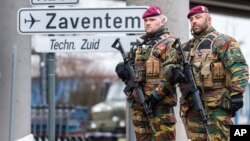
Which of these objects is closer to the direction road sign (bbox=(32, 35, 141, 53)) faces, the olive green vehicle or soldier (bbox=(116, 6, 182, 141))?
the soldier

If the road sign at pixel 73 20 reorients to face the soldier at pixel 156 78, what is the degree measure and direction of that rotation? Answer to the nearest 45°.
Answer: approximately 45° to its left

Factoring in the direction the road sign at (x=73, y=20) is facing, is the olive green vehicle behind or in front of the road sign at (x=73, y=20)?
behind

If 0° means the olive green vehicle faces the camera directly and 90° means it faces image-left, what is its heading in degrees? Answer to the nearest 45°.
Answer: approximately 45°

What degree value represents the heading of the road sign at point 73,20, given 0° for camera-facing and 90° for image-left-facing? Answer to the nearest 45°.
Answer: approximately 0°

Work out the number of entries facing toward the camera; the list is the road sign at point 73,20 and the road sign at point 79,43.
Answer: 2

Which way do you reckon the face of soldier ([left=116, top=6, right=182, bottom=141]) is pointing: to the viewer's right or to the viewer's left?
to the viewer's left
